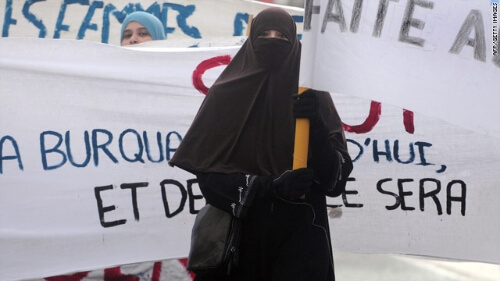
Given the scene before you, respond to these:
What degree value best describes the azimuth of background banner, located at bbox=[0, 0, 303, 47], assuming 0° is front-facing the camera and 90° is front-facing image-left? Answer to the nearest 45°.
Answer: approximately 0°

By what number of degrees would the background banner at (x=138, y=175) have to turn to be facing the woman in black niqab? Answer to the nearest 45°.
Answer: approximately 45° to its left

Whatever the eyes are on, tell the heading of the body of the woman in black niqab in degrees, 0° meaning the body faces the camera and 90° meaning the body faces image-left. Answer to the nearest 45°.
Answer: approximately 0°
